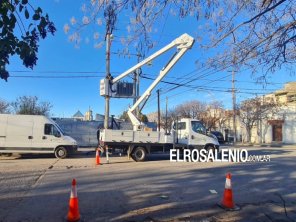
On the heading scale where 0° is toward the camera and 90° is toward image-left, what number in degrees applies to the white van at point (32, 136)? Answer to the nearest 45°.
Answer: approximately 270°

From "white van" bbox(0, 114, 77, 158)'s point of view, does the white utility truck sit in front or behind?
in front

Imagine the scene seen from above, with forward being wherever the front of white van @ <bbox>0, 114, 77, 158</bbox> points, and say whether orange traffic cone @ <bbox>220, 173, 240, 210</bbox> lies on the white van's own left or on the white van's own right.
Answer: on the white van's own right
